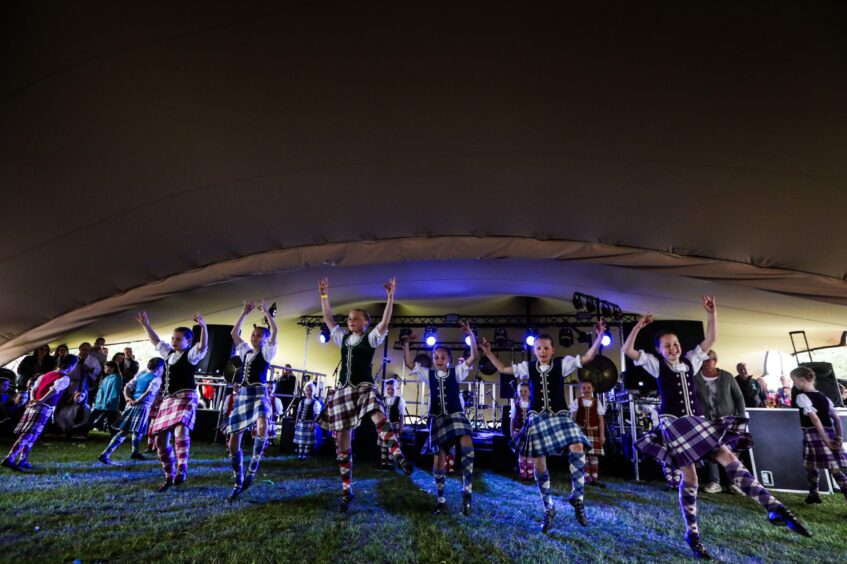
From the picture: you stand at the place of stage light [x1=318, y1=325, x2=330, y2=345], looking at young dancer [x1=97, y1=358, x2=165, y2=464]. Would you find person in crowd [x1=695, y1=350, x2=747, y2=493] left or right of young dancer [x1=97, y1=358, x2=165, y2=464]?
left

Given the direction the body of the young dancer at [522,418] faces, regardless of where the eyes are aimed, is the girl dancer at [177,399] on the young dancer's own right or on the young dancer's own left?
on the young dancer's own right

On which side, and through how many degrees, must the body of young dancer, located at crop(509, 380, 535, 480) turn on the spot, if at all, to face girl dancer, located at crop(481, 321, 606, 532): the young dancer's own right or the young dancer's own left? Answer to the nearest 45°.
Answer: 0° — they already face them

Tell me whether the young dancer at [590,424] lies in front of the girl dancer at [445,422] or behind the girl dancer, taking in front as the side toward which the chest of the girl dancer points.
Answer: behind

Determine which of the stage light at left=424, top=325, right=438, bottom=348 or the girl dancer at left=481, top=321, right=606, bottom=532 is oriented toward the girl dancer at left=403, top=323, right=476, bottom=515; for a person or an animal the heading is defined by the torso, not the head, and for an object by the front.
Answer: the stage light

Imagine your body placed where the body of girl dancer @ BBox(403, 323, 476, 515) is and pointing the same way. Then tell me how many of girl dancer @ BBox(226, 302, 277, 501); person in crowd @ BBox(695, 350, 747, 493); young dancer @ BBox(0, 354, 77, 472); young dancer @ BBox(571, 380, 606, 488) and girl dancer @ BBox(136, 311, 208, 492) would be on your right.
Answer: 3

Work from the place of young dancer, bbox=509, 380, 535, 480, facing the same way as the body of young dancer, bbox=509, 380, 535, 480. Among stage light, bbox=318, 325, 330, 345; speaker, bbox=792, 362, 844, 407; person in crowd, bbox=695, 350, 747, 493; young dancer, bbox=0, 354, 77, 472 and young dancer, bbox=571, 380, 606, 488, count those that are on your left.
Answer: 3

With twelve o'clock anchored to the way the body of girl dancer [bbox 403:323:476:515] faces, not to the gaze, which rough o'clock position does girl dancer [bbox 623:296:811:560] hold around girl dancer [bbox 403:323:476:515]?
girl dancer [bbox 623:296:811:560] is roughly at 10 o'clock from girl dancer [bbox 403:323:476:515].
